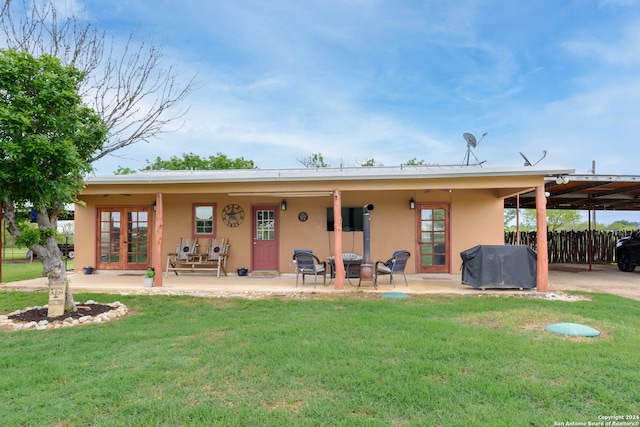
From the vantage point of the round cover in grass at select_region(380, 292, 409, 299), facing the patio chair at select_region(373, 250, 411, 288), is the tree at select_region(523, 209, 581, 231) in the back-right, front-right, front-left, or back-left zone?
front-right

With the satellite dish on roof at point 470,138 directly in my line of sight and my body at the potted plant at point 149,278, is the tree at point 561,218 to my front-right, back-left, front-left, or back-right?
front-left

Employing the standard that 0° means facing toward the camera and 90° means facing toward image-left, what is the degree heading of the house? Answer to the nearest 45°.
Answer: approximately 0°

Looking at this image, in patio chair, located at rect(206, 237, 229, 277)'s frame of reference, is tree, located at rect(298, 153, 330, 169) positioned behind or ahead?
behind

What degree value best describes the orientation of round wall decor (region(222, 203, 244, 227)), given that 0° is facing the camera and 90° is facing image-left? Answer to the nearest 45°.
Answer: approximately 0°

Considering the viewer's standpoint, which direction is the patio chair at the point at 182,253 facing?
facing the viewer and to the left of the viewer

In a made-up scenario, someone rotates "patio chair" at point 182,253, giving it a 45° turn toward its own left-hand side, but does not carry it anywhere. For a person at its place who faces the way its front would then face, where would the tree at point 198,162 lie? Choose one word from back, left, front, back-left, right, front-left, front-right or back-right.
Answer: back

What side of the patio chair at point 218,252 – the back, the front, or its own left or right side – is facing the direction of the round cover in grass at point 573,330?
left

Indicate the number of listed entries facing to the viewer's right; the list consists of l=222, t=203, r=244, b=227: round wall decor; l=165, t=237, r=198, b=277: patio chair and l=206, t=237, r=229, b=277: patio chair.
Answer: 0

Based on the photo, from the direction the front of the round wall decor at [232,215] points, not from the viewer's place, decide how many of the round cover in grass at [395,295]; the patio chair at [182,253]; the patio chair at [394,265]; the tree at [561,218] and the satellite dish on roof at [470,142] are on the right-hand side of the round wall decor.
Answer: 1

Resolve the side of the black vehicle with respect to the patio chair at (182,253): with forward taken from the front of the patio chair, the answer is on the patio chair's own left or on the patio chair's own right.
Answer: on the patio chair's own left

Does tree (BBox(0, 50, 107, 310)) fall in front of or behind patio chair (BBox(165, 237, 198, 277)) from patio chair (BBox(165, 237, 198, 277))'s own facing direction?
in front

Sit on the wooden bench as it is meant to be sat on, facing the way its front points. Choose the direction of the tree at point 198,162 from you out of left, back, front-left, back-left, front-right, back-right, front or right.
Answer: back-right

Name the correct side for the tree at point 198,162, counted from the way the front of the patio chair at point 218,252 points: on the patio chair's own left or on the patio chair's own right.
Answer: on the patio chair's own right
